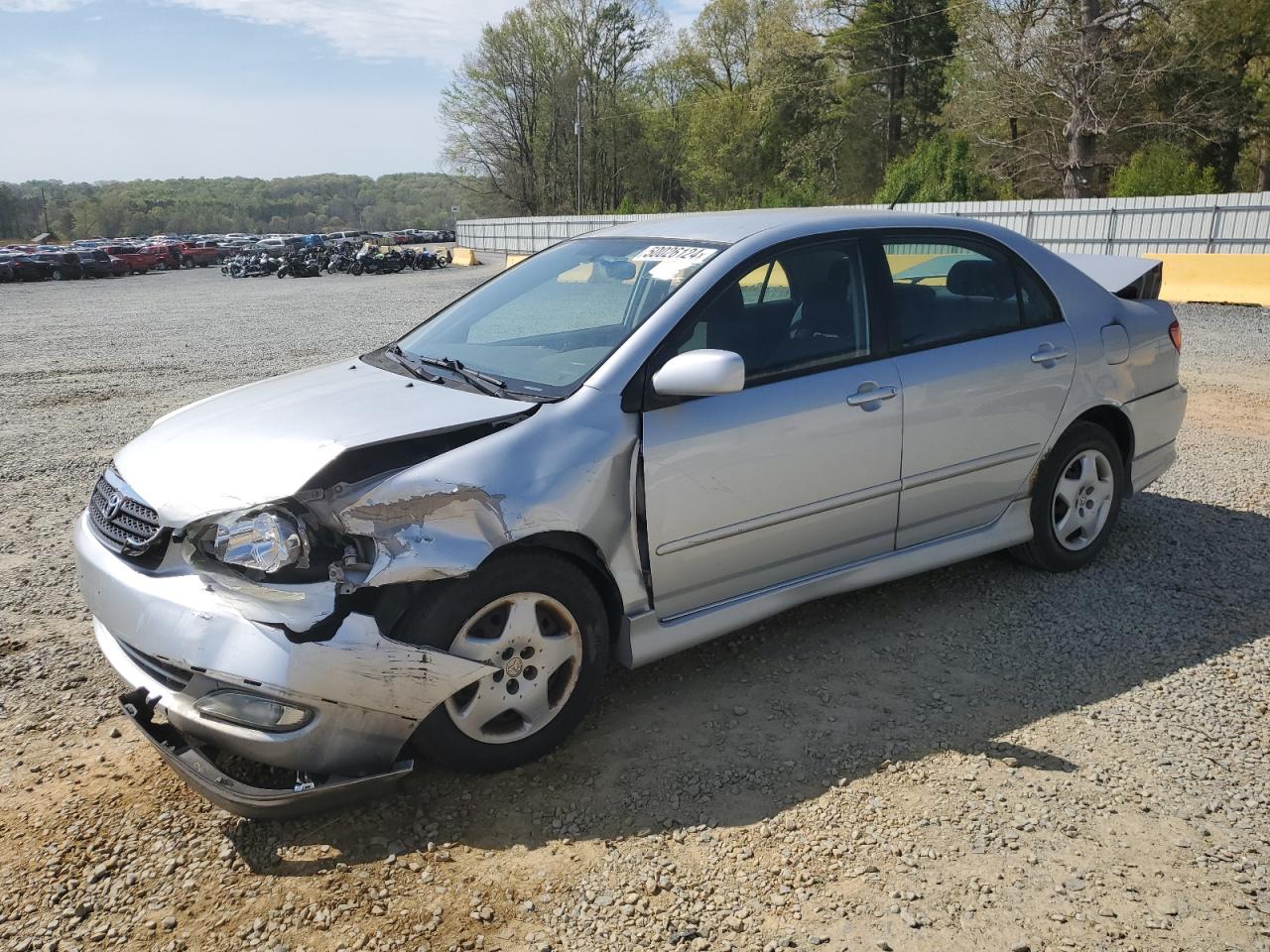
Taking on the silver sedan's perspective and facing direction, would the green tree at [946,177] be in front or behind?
behind

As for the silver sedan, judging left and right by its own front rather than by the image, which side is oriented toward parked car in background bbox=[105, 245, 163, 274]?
right

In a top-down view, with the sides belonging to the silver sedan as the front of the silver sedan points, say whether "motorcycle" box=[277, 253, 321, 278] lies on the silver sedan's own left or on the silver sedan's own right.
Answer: on the silver sedan's own right

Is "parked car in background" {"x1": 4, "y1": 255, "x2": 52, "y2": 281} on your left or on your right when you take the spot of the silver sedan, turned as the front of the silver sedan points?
on your right

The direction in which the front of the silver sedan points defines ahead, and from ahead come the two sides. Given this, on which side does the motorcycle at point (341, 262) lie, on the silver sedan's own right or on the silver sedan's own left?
on the silver sedan's own right

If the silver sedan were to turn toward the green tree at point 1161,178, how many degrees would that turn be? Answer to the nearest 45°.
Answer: approximately 180°

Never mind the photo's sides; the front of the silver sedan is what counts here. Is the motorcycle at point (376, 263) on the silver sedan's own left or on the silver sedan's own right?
on the silver sedan's own right

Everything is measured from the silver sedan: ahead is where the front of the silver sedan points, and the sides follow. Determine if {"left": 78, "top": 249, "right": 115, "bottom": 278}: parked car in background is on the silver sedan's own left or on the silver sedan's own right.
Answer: on the silver sedan's own right

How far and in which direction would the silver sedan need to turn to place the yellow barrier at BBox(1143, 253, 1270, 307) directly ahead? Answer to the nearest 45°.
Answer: approximately 180°

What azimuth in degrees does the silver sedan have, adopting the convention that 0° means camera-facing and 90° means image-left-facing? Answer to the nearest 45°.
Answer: approximately 45°

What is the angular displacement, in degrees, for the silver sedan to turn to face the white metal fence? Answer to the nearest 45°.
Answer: approximately 180°

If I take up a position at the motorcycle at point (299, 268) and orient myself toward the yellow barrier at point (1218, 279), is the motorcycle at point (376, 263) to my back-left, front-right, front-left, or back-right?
front-left
